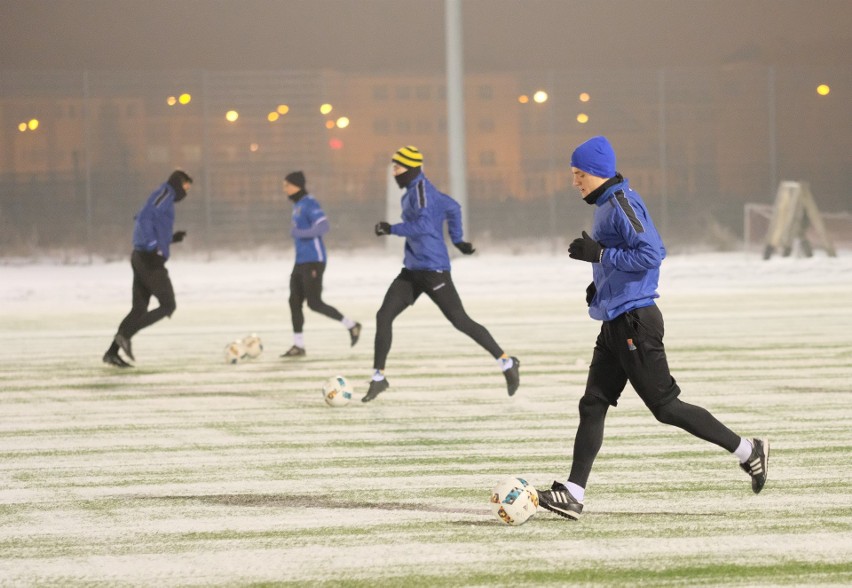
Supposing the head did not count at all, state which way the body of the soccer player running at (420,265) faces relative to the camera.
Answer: to the viewer's left

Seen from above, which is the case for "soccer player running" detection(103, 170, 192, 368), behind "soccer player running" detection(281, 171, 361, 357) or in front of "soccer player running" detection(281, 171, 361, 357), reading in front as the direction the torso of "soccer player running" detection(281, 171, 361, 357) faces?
in front

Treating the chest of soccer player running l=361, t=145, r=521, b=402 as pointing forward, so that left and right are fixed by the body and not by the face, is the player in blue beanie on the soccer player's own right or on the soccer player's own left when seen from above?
on the soccer player's own left

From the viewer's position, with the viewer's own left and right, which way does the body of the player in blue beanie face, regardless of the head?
facing to the left of the viewer

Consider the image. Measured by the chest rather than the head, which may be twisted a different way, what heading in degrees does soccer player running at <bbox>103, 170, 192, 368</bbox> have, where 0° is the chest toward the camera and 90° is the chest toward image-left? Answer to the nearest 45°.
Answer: approximately 270°

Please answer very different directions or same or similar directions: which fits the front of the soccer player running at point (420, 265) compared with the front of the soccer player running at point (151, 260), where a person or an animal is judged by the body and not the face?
very different directions

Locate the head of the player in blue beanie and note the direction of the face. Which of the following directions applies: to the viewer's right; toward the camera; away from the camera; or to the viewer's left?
to the viewer's left

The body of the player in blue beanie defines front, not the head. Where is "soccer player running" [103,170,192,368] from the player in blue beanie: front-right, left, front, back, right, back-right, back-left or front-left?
front-right

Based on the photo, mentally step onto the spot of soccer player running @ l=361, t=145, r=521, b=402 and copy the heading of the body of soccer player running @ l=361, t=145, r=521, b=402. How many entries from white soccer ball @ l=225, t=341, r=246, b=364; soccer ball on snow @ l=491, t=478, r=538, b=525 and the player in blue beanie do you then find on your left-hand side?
2
